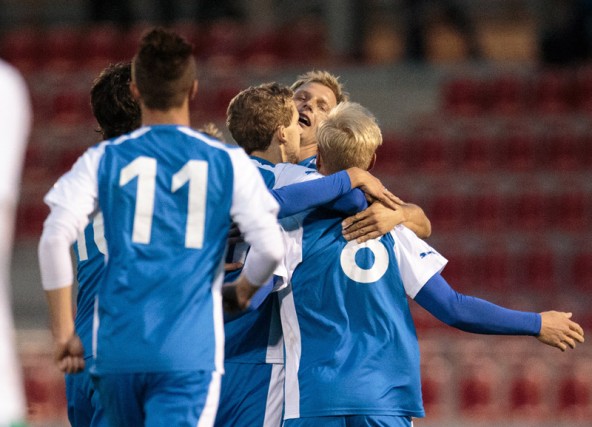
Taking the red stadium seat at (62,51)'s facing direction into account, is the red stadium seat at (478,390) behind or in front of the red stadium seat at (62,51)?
in front

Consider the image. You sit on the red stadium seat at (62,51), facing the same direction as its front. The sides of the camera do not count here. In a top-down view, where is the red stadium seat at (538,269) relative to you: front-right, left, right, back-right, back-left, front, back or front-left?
front-left

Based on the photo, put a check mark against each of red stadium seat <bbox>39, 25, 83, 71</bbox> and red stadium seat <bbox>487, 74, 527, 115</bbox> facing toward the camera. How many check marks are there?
2

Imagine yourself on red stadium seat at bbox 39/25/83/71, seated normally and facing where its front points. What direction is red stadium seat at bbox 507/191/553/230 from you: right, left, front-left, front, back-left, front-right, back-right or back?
front-left

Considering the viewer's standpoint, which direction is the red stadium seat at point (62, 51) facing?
facing the viewer

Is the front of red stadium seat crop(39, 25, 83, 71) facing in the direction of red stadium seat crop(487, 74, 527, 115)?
no

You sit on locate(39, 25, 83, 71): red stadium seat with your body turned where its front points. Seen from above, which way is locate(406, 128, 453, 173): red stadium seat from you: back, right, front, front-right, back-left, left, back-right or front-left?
front-left

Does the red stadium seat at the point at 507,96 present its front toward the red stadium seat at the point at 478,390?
yes

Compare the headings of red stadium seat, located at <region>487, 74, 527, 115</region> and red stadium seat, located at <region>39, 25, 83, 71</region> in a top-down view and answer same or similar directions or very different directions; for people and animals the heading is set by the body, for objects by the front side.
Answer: same or similar directions

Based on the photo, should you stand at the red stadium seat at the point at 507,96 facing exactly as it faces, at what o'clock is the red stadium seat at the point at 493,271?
the red stadium seat at the point at 493,271 is roughly at 12 o'clock from the red stadium seat at the point at 507,96.

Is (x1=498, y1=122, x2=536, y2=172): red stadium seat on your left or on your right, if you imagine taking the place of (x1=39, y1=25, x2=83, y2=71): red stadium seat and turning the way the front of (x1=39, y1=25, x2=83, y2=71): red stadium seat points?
on your left

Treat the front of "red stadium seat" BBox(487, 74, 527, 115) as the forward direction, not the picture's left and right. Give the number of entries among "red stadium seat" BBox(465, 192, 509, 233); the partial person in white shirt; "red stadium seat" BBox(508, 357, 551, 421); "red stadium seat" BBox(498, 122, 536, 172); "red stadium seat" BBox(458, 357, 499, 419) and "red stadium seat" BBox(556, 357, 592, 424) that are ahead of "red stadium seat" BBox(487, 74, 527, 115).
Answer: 6

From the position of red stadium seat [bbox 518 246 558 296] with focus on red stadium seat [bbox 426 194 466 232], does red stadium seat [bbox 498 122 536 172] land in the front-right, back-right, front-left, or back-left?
front-right

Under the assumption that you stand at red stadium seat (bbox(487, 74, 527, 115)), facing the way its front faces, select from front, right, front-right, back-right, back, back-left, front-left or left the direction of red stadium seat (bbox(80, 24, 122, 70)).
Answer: right

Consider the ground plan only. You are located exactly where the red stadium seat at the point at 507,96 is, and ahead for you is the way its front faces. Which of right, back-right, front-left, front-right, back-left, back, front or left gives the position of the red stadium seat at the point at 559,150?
front-left

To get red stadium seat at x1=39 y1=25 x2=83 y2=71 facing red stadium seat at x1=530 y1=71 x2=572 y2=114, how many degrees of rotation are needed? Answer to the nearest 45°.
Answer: approximately 45° to its left

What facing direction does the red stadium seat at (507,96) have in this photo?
toward the camera
